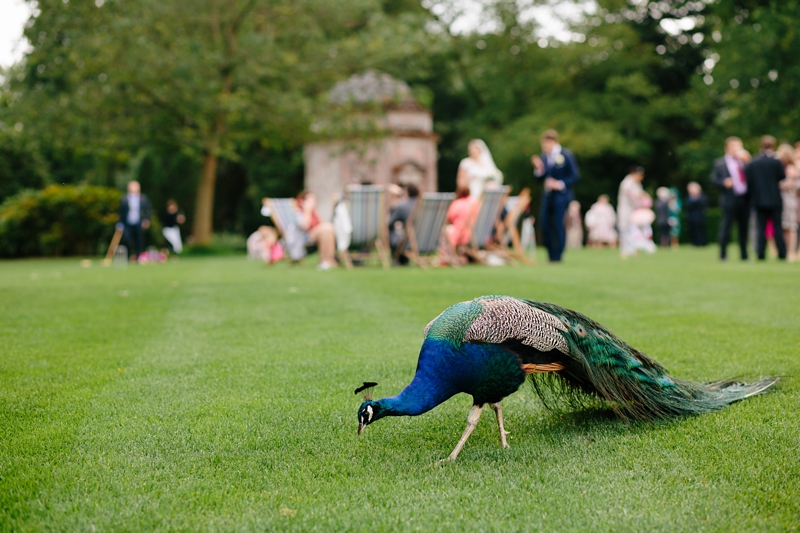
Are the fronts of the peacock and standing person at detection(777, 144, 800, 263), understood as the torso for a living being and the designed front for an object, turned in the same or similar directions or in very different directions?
same or similar directions

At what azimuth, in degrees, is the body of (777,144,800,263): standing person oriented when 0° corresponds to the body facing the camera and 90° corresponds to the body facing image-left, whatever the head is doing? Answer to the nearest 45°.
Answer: approximately 90°

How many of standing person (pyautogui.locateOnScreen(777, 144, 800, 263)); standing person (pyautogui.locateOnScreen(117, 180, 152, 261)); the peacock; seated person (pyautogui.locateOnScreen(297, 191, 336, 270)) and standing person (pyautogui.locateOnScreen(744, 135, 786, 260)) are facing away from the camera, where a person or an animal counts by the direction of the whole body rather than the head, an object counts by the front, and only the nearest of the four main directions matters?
1

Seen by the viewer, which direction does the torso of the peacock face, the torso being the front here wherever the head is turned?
to the viewer's left

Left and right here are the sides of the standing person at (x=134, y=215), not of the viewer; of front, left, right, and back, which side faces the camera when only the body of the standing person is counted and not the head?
front

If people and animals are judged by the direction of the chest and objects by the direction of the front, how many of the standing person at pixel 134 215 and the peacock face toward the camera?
1

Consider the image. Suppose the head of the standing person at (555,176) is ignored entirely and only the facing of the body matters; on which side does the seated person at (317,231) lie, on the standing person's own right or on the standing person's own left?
on the standing person's own right

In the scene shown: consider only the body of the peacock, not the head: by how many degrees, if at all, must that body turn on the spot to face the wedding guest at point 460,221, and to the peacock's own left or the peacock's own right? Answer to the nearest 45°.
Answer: approximately 90° to the peacock's own right

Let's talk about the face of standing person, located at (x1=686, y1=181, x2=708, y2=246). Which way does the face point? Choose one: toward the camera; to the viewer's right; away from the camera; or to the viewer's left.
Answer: toward the camera

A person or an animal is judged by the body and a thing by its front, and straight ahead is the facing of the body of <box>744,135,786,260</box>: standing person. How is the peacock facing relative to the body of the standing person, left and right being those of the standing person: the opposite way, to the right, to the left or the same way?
to the left

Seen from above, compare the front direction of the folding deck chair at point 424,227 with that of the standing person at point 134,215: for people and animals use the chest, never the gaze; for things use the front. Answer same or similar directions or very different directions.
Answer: very different directions

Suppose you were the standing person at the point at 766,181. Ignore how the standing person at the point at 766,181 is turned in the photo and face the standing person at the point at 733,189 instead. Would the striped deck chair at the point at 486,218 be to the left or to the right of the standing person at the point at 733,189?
left

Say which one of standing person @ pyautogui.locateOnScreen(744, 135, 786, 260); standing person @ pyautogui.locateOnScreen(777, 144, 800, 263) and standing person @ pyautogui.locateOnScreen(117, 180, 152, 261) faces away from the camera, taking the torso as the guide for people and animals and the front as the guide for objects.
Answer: standing person @ pyautogui.locateOnScreen(744, 135, 786, 260)

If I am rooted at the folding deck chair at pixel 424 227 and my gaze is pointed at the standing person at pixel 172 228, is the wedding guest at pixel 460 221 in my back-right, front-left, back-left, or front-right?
back-right

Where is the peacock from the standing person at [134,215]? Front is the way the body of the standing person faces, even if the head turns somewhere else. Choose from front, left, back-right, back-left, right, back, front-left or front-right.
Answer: front

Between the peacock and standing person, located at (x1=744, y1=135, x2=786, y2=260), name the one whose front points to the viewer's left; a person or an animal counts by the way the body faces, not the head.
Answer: the peacock
